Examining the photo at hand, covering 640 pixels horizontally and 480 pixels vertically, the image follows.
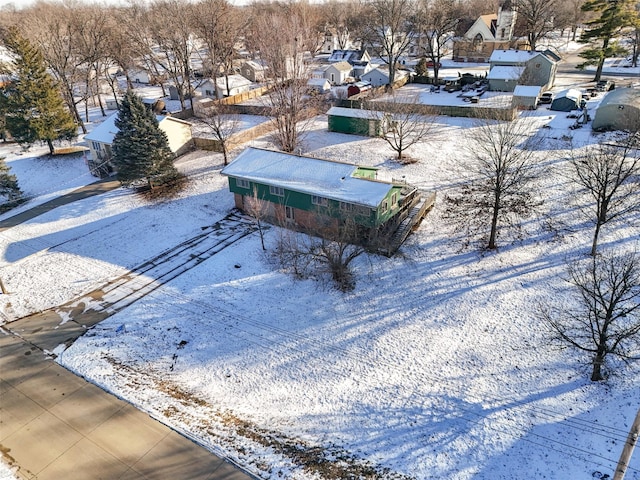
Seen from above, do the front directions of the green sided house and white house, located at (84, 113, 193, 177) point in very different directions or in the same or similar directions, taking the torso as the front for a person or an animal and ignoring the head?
same or similar directions

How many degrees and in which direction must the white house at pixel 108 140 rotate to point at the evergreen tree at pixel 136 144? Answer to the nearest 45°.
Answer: approximately 45° to its left

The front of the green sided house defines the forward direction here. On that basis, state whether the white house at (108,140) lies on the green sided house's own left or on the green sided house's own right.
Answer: on the green sided house's own right

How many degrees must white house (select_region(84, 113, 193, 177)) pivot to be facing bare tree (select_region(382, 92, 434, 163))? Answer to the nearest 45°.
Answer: approximately 90° to its left

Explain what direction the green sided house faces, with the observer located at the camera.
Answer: facing the viewer and to the left of the viewer

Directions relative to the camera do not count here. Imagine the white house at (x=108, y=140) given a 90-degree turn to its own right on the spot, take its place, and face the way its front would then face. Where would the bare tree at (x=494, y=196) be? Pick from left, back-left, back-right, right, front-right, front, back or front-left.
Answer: back

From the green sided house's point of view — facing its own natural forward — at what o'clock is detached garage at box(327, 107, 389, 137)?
The detached garage is roughly at 5 o'clock from the green sided house.

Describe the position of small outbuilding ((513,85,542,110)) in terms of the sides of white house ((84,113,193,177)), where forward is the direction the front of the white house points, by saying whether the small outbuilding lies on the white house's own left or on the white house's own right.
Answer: on the white house's own left

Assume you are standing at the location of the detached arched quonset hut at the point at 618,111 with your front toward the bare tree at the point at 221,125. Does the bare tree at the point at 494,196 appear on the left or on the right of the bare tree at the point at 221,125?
left

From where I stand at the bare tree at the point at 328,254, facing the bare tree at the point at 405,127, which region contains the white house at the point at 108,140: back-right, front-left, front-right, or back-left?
front-left

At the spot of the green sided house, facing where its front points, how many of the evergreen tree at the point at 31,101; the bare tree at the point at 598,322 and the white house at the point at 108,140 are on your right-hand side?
2

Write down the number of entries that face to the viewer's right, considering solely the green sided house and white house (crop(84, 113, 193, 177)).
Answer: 0

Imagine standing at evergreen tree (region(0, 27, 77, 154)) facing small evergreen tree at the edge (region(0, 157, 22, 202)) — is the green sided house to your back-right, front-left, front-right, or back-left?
front-left

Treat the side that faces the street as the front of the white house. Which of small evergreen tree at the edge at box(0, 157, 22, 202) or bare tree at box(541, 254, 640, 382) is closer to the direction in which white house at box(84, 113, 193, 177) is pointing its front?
the small evergreen tree at the edge

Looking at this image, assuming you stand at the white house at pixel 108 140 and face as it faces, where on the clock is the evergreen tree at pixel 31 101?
The evergreen tree is roughly at 3 o'clock from the white house.

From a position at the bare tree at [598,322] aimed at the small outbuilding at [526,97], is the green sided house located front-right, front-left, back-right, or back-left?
front-left

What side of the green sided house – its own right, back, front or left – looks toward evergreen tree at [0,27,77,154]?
right

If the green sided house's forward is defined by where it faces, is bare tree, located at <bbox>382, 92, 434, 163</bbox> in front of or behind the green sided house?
behind
